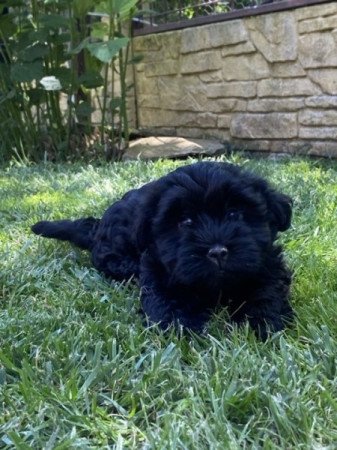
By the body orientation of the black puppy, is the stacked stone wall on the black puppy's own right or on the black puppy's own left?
on the black puppy's own left

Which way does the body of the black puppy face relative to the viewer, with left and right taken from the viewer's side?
facing the viewer and to the right of the viewer

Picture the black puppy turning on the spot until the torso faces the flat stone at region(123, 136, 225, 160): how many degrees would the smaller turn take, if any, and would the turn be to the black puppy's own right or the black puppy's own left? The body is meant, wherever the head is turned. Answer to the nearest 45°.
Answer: approximately 135° to the black puppy's own left
